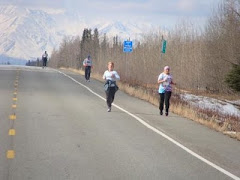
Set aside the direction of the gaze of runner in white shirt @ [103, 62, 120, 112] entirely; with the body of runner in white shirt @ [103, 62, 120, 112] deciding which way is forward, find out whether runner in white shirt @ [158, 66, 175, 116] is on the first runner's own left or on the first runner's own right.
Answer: on the first runner's own left

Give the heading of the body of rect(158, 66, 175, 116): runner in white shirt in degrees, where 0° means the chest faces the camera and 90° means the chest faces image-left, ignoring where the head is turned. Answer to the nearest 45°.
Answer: approximately 0°

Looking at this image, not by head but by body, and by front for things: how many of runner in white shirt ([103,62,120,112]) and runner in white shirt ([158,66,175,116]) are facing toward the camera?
2

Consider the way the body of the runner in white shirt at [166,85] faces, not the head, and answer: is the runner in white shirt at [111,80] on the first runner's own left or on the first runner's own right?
on the first runner's own right

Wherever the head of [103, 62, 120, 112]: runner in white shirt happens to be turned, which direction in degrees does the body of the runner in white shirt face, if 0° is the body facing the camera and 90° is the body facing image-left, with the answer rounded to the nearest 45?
approximately 0°
